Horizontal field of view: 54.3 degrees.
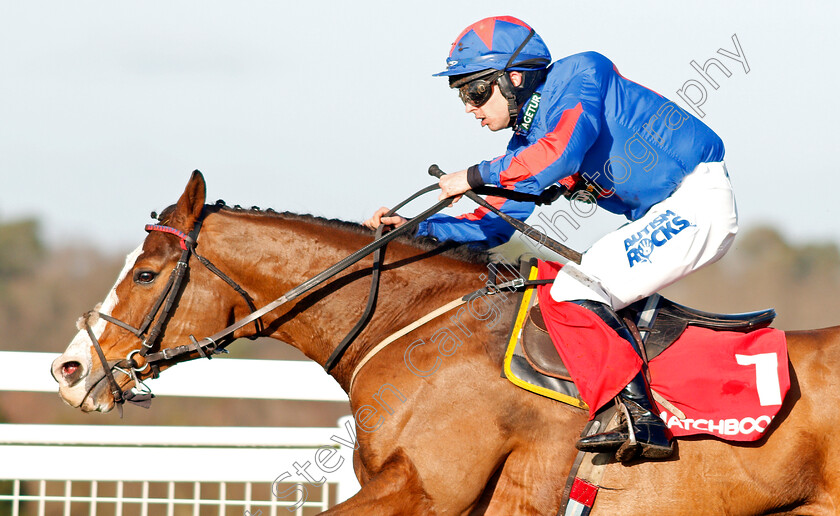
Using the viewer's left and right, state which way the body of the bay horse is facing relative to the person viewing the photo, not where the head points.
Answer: facing to the left of the viewer

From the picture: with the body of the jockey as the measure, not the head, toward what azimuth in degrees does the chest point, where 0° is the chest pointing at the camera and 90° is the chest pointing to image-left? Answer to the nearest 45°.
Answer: approximately 90°

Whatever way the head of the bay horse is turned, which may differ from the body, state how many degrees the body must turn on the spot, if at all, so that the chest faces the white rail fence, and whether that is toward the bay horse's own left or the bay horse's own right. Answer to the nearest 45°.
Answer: approximately 45° to the bay horse's own right
